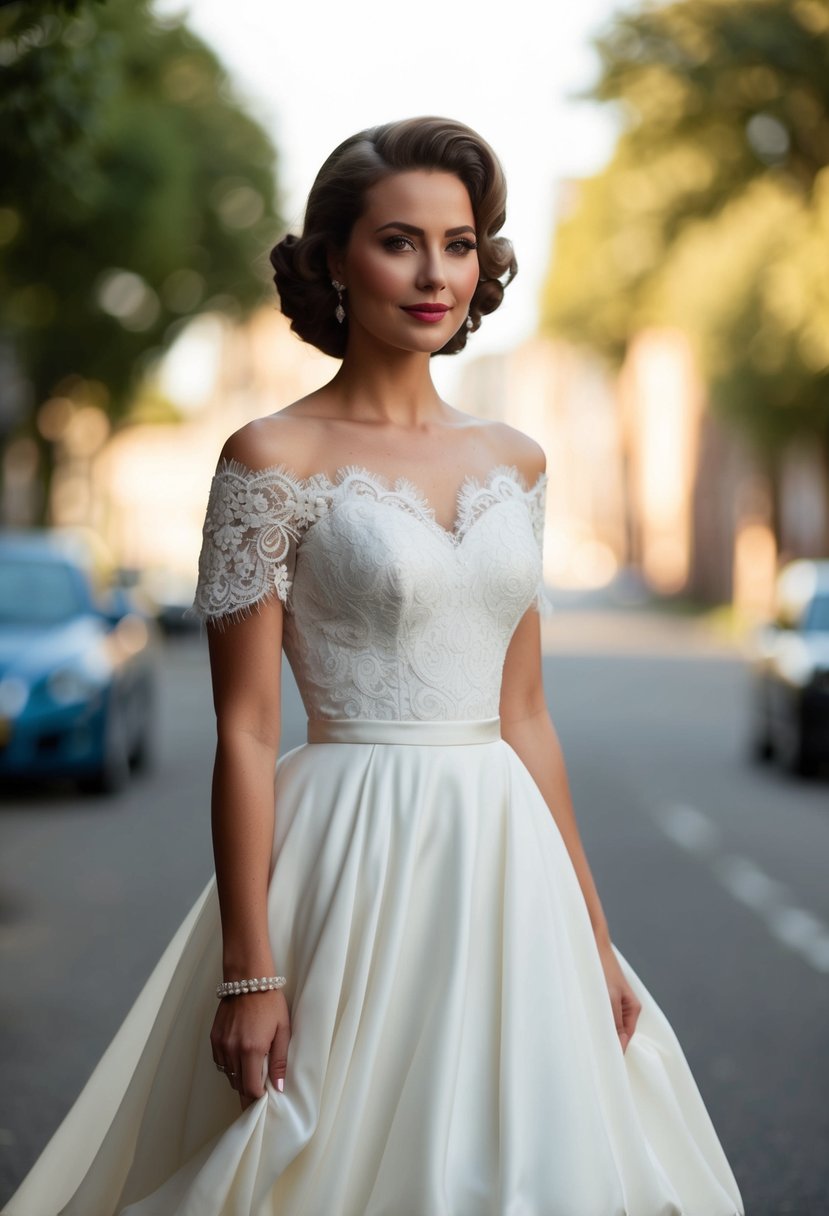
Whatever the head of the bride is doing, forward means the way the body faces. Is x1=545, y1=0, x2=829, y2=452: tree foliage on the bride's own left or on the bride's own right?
on the bride's own left

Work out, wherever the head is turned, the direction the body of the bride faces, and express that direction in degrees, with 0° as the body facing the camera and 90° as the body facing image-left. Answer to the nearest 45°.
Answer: approximately 315°

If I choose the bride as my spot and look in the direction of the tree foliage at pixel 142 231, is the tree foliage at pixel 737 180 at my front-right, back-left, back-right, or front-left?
front-right

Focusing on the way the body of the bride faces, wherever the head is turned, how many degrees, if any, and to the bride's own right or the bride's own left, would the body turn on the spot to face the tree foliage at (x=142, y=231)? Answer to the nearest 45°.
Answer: approximately 135° to the bride's own left

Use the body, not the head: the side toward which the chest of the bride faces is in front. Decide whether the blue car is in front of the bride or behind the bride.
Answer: behind

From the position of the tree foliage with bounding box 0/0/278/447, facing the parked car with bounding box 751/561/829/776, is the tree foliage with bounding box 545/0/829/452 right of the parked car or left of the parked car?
left
